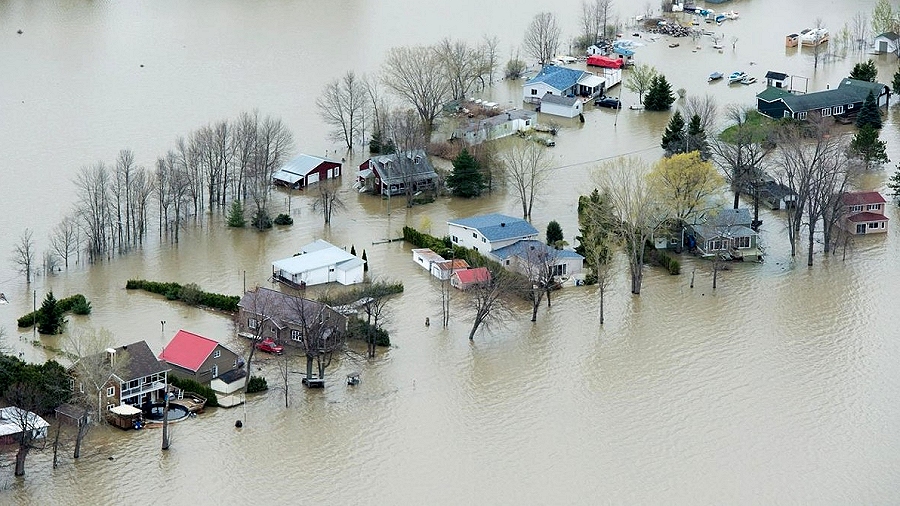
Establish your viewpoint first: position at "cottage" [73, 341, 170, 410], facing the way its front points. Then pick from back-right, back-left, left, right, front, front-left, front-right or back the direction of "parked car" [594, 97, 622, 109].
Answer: left

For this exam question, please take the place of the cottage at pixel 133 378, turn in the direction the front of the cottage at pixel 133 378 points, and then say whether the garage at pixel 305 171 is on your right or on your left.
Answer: on your left

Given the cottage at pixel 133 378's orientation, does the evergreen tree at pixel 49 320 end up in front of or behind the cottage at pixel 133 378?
behind

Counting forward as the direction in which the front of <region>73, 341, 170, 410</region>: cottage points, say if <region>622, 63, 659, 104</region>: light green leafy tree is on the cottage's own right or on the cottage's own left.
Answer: on the cottage's own left

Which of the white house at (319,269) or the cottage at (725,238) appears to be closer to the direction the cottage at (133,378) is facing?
the cottage

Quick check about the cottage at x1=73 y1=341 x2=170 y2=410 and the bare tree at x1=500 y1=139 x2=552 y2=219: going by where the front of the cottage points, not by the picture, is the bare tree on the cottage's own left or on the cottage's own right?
on the cottage's own left

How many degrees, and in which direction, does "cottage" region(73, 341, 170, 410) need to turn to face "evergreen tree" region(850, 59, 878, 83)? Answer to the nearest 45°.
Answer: approximately 90° to its left

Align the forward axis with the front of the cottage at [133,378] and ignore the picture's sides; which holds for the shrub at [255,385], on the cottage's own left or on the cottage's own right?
on the cottage's own left

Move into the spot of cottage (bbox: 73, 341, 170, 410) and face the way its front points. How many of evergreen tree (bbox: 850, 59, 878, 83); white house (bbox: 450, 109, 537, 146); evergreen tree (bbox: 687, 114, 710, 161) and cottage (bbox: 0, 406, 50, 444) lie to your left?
3

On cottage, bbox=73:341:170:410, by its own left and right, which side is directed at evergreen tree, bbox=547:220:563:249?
left

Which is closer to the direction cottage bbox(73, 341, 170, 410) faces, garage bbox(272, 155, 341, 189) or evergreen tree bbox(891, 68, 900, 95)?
the evergreen tree

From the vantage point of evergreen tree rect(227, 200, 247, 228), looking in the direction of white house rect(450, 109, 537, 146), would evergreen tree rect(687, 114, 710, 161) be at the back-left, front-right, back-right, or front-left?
front-right

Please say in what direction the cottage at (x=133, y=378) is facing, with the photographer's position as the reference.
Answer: facing the viewer and to the right of the viewer
